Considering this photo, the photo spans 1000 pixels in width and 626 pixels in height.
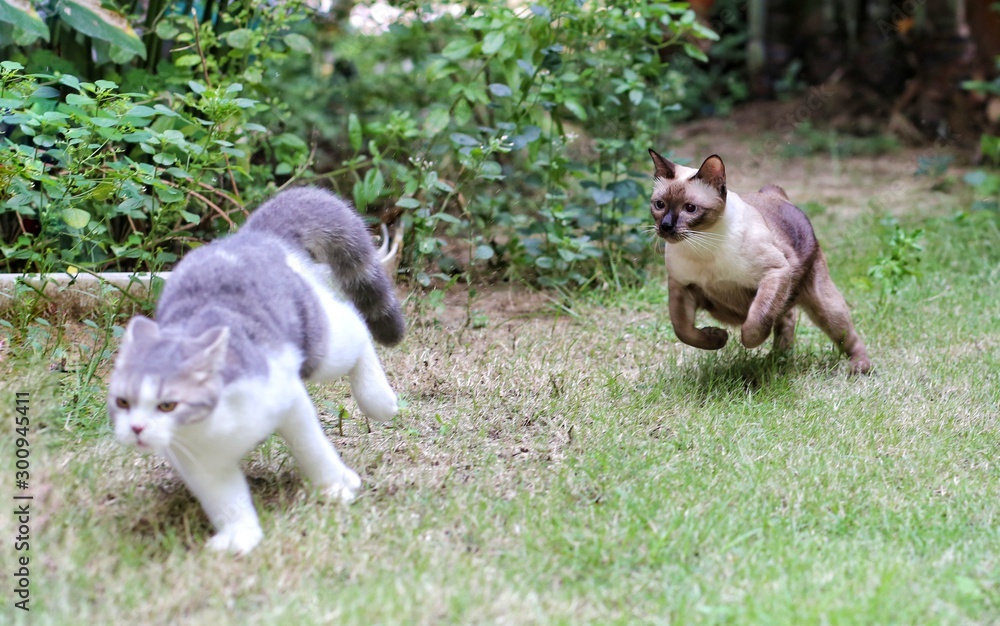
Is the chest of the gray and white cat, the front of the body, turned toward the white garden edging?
no

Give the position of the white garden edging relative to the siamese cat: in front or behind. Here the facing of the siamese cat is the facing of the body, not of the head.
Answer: in front

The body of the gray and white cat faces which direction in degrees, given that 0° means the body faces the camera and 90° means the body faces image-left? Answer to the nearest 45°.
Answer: approximately 45°

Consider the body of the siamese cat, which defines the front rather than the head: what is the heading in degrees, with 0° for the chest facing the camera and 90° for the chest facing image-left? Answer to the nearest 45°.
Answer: approximately 45°

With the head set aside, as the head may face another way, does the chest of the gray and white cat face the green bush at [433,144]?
no

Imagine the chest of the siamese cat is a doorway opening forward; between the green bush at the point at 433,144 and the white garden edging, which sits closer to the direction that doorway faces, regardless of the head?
the white garden edging
